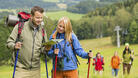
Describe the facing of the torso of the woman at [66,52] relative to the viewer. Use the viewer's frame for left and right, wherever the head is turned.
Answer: facing the viewer and to the left of the viewer

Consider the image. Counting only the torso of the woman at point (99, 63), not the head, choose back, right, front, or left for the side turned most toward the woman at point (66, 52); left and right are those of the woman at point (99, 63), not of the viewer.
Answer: front

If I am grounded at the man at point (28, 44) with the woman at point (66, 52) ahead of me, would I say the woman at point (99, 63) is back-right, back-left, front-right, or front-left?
front-left

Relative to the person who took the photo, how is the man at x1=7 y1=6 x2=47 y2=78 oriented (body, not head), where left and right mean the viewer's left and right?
facing the viewer and to the right of the viewer

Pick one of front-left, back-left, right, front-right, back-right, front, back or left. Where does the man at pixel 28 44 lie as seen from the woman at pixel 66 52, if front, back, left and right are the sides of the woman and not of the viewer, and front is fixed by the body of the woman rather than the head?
front-right

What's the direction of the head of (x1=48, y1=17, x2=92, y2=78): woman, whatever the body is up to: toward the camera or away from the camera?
toward the camera

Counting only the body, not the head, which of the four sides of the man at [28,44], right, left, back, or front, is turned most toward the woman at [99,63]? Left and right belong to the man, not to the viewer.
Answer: left

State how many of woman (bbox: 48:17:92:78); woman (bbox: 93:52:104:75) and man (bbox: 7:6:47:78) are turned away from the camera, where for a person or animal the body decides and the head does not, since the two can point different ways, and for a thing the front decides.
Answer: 0

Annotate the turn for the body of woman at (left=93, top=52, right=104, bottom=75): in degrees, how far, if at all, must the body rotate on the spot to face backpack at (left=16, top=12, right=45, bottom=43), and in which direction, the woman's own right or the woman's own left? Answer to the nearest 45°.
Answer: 0° — they already face it

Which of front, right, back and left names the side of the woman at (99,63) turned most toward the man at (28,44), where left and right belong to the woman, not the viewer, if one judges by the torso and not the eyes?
front

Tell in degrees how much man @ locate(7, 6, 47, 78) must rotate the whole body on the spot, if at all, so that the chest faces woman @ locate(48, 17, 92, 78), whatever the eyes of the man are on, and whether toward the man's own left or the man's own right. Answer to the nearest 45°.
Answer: approximately 45° to the man's own left

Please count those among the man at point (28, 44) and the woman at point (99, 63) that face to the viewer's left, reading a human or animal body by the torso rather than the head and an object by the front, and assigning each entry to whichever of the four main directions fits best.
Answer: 0

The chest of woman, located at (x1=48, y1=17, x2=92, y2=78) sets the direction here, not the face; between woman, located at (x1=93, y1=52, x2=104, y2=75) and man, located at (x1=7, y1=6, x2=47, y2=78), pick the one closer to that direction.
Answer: the man

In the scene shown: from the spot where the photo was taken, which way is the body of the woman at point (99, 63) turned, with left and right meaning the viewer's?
facing the viewer
